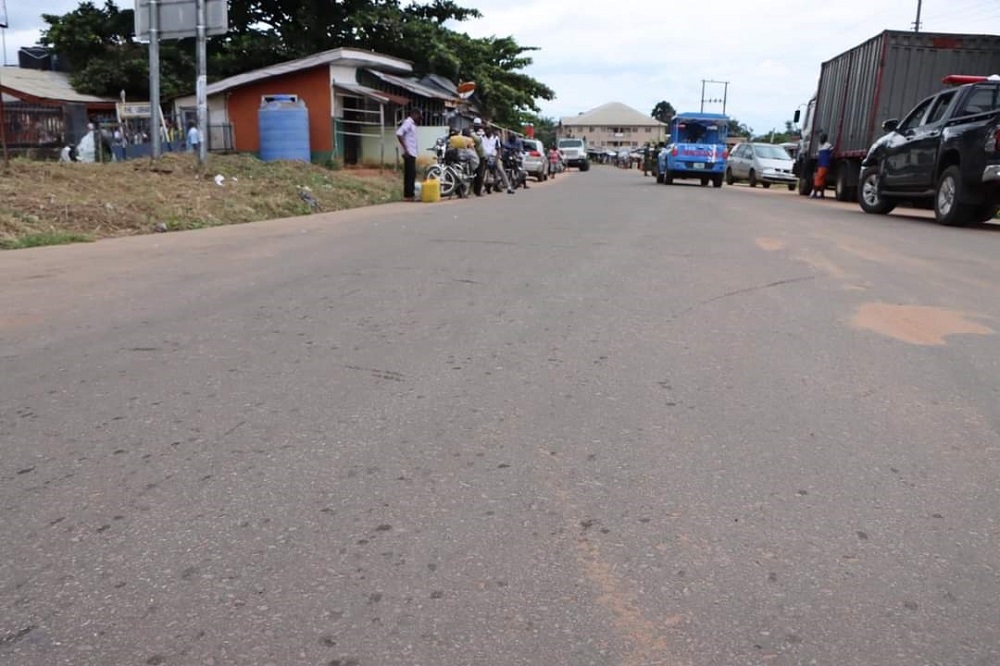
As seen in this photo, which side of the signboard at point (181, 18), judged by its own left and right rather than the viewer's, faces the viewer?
back

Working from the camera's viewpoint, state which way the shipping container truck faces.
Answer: facing away from the viewer and to the left of the viewer

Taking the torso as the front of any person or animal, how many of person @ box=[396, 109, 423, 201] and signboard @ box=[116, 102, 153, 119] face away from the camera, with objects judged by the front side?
0

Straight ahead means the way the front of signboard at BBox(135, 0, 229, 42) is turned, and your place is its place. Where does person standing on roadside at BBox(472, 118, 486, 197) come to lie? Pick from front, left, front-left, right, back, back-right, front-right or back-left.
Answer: right

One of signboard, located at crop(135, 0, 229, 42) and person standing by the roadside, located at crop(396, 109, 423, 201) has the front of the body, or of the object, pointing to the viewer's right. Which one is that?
the person standing by the roadside

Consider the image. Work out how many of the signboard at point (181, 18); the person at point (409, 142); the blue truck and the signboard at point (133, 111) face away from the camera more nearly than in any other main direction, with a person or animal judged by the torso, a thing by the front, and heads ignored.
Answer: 2

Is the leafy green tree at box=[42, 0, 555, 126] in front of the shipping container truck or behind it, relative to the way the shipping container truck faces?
in front

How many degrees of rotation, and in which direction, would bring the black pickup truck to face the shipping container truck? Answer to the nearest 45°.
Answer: approximately 45° to its right

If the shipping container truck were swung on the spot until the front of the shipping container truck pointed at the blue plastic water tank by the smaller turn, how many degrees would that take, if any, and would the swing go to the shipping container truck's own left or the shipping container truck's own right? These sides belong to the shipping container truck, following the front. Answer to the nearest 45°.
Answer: approximately 45° to the shipping container truck's own left
